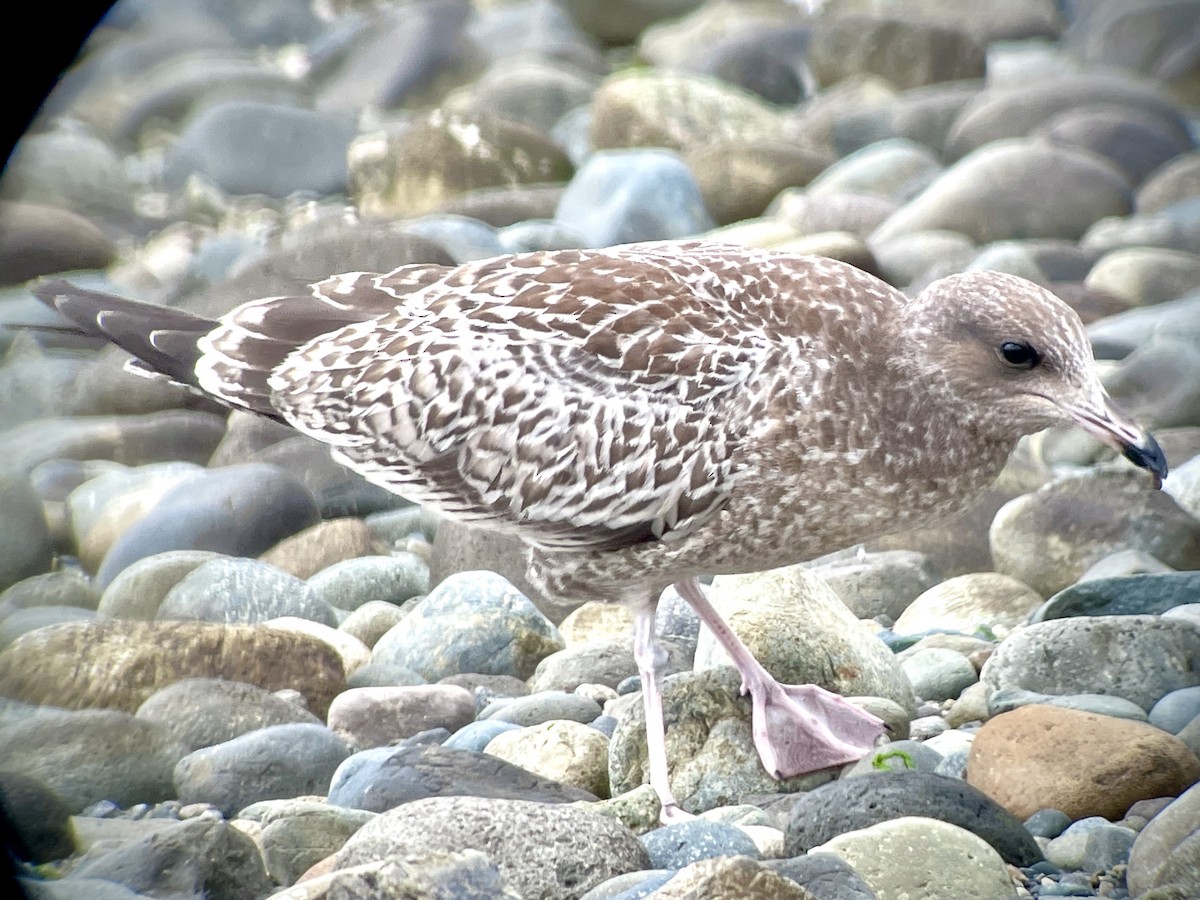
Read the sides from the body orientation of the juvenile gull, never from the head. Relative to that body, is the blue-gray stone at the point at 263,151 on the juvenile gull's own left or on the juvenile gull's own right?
on the juvenile gull's own left

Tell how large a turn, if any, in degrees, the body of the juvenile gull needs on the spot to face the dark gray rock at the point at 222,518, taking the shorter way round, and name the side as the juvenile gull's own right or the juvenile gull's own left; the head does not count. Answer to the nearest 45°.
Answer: approximately 135° to the juvenile gull's own left

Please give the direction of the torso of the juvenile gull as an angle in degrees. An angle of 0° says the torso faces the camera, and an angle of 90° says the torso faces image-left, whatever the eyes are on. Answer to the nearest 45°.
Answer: approximately 270°

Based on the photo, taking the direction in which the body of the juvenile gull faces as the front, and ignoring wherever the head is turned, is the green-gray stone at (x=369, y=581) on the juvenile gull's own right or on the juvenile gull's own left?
on the juvenile gull's own left

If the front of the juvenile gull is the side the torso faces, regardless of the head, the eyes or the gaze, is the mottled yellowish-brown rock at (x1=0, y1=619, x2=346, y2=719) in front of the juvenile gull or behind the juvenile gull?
behind

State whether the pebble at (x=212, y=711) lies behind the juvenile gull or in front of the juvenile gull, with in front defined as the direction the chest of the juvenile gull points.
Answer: behind

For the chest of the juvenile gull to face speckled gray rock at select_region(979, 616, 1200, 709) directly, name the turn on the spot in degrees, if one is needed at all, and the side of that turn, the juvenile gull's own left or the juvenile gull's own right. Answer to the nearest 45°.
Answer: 0° — it already faces it

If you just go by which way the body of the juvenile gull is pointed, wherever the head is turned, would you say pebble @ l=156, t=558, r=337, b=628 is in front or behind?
behind

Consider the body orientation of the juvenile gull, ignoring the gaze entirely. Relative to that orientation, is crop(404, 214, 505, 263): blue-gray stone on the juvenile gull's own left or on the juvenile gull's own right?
on the juvenile gull's own left

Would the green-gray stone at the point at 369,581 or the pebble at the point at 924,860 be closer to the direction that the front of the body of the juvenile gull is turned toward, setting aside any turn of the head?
the pebble
